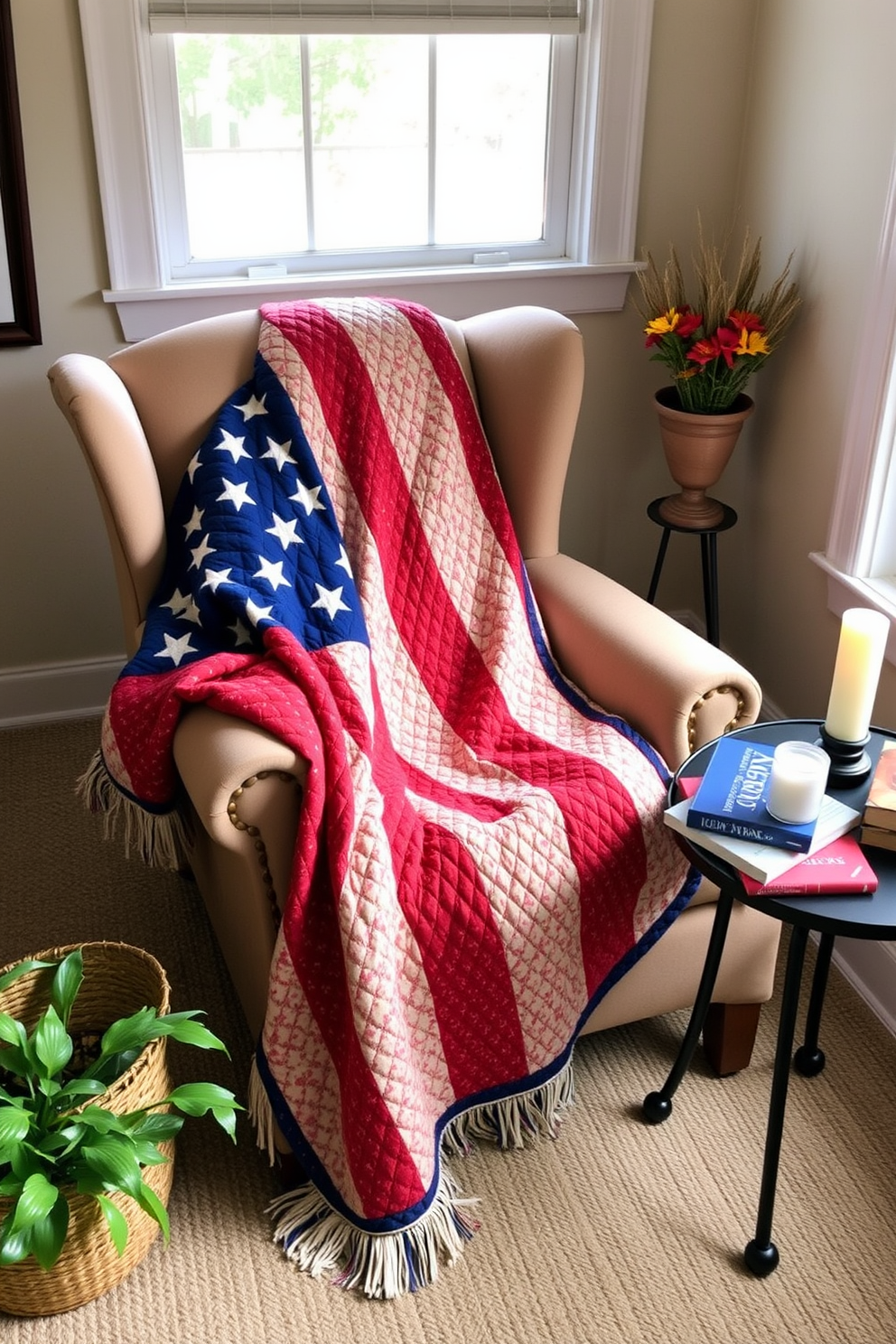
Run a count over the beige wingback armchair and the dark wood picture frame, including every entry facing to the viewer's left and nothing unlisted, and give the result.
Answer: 0

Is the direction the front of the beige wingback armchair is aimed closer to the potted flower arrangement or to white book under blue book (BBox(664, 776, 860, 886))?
the white book under blue book

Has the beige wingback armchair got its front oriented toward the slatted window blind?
no

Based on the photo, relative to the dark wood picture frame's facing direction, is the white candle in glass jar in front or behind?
in front

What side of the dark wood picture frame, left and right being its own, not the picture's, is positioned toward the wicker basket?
front

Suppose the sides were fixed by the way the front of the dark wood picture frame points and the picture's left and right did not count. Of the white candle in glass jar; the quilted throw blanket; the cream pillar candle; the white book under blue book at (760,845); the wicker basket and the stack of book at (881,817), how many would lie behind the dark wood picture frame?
0

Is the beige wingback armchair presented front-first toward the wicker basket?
no

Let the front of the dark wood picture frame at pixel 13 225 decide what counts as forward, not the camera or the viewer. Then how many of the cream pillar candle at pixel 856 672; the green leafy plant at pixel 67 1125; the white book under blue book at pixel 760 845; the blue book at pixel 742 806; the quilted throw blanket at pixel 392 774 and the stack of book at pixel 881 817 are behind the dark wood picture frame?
0

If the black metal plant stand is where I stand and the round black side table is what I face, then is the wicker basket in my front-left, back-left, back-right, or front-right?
front-right

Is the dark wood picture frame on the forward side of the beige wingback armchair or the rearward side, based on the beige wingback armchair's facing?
on the rearward side

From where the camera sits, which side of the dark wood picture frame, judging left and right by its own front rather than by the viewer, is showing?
front

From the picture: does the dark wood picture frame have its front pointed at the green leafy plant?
yes

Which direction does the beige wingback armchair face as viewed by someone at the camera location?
facing the viewer and to the right of the viewer

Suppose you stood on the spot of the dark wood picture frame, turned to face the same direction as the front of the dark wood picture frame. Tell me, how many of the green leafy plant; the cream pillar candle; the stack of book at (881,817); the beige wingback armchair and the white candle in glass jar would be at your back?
0

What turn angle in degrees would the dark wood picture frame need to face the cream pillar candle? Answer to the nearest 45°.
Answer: approximately 45° to its left

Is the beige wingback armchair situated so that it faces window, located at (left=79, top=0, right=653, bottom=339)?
no

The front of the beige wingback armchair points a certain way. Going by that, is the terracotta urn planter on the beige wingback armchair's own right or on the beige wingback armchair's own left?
on the beige wingback armchair's own left
